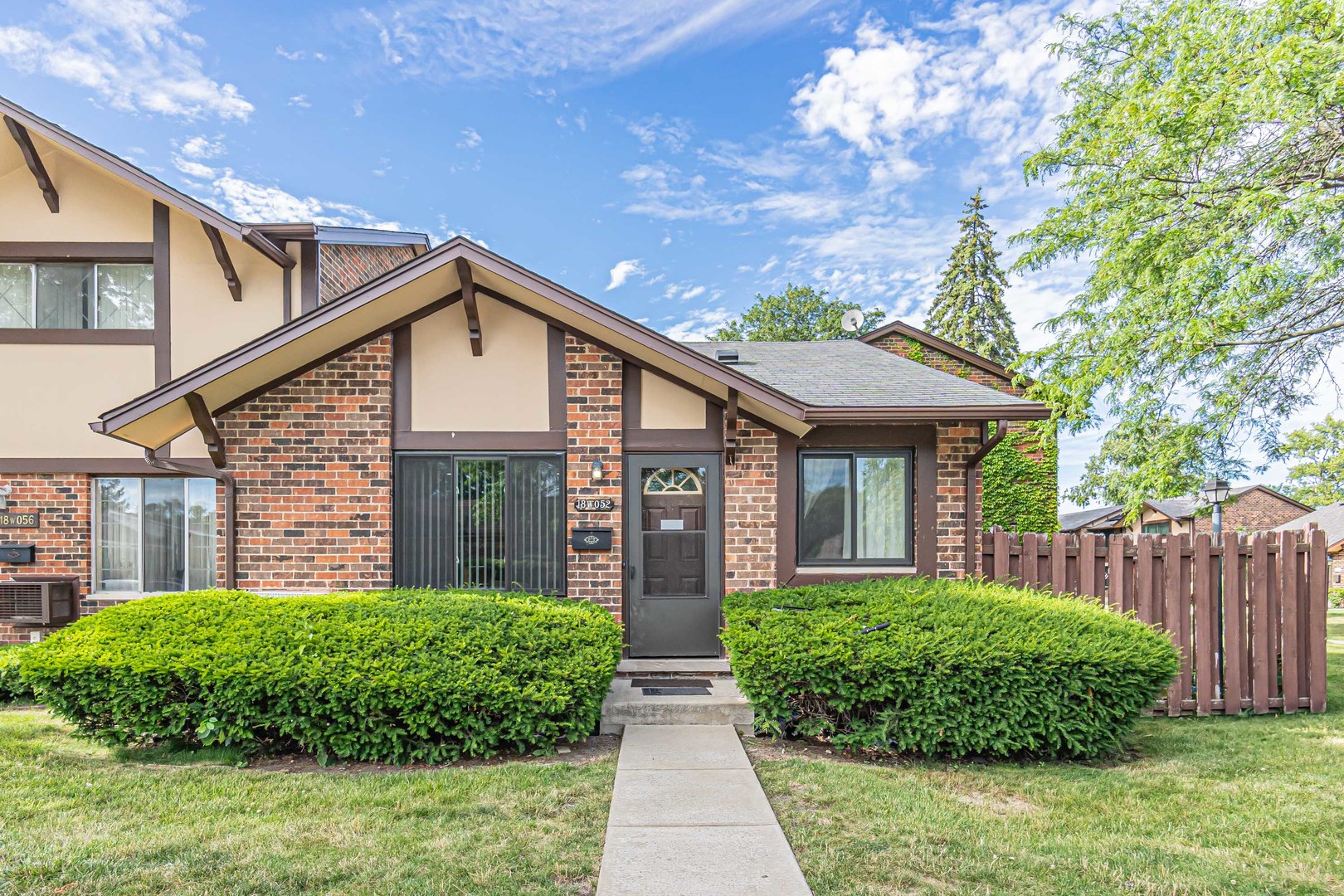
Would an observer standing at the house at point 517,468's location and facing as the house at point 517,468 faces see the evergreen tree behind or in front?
behind

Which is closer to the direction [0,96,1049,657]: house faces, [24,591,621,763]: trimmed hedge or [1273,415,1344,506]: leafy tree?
the trimmed hedge

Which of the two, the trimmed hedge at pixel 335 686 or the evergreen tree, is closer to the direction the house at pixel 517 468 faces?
the trimmed hedge

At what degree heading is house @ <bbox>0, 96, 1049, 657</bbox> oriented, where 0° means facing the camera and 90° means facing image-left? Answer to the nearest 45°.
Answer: approximately 0°

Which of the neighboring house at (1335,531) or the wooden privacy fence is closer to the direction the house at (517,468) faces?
the wooden privacy fence
